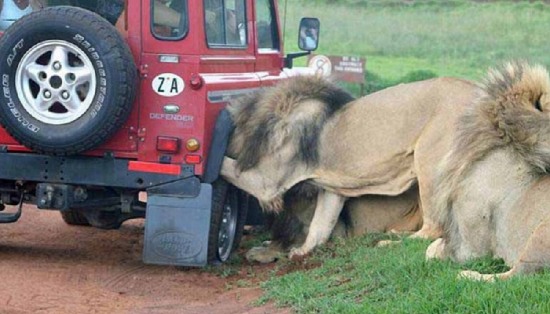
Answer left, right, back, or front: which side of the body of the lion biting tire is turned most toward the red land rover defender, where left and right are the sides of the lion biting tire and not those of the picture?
front

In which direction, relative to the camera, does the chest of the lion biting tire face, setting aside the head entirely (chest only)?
to the viewer's left

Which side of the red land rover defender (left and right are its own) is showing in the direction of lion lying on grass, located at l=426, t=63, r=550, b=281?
right

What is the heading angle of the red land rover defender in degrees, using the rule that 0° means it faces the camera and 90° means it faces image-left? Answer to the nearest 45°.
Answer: approximately 225°

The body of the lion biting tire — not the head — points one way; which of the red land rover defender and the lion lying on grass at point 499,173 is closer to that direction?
the red land rover defender

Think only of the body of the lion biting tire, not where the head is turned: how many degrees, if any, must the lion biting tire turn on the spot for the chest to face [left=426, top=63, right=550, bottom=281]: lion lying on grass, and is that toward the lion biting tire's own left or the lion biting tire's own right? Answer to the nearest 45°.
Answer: approximately 135° to the lion biting tire's own left

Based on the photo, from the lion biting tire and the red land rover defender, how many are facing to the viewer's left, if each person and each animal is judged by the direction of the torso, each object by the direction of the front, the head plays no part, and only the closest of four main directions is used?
1
